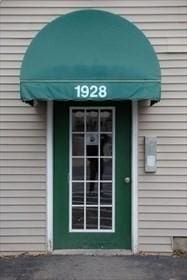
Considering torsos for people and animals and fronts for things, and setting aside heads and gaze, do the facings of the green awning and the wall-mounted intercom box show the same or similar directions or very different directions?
same or similar directions

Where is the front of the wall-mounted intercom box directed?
toward the camera

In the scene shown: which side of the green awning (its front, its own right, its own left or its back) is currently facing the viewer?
front

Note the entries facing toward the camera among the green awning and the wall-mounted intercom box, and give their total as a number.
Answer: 2
